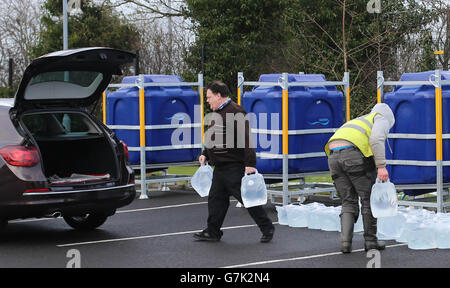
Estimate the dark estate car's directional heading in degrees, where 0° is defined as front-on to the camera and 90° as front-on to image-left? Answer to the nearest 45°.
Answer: approximately 135°

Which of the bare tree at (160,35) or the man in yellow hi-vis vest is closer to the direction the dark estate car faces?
the bare tree

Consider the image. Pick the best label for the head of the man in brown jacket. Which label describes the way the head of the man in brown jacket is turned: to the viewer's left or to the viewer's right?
to the viewer's left

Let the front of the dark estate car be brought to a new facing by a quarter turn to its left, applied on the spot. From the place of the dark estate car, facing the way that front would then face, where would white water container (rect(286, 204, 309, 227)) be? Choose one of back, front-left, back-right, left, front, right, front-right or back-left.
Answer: back-left

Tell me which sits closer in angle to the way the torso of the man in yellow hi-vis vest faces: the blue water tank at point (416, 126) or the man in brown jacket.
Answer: the blue water tank

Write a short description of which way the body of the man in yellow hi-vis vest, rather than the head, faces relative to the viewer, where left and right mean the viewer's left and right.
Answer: facing away from the viewer and to the right of the viewer

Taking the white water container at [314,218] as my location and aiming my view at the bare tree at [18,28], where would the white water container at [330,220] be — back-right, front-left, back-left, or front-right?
back-right

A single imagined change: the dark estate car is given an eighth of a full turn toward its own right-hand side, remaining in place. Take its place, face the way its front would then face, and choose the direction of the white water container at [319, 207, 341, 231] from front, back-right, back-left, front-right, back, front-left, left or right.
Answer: right

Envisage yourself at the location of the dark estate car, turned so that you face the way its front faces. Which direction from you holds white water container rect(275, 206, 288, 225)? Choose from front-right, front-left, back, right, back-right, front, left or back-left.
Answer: back-right
